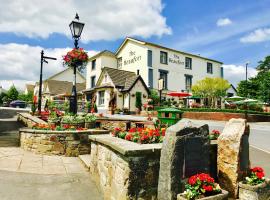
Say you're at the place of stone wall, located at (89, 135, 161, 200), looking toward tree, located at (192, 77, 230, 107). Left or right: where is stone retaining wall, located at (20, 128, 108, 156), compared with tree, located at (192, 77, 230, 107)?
left

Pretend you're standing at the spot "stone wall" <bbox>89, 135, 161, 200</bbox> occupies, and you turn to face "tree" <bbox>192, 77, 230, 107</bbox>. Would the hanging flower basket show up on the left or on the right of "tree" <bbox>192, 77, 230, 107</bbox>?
left

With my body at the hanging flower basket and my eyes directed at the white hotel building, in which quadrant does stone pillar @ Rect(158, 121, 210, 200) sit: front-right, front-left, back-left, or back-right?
back-right
